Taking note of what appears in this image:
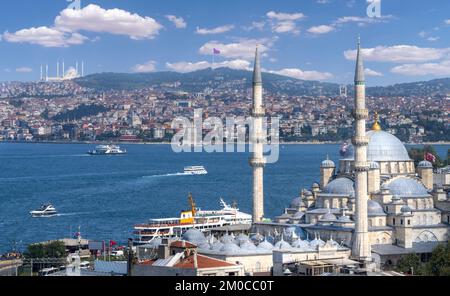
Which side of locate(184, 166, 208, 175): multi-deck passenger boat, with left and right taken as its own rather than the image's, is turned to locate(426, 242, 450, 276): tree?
right

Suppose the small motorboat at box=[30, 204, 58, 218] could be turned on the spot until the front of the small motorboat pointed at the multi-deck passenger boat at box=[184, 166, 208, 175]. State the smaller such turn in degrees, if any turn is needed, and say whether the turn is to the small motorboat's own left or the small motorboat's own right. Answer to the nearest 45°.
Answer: approximately 135° to the small motorboat's own right

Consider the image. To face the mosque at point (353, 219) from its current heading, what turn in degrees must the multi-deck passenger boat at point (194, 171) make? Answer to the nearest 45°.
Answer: approximately 90° to its right

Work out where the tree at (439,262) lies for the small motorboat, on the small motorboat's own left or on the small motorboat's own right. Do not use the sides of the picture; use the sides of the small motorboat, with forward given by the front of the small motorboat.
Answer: on the small motorboat's own left

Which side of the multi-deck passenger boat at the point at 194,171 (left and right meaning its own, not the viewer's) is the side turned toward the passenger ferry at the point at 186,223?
right

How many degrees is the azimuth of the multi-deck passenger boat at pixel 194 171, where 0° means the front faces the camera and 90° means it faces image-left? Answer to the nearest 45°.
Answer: approximately 270°

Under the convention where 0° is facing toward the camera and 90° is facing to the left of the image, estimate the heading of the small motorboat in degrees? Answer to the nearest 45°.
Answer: approximately 90°

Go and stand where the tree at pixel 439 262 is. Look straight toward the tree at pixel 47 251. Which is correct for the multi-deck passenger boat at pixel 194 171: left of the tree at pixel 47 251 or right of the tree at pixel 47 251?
right

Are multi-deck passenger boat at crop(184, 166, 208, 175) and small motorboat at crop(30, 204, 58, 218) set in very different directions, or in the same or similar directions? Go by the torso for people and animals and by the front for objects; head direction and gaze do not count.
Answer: very different directions

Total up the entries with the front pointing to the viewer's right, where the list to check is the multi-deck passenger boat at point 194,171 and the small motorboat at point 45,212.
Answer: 1
